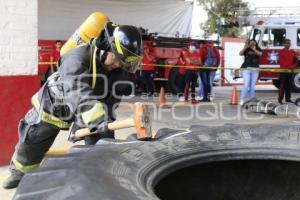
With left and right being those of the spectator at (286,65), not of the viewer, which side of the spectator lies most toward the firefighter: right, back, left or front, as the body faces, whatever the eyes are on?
front

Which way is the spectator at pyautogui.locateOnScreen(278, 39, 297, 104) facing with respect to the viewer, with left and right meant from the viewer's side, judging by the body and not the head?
facing the viewer

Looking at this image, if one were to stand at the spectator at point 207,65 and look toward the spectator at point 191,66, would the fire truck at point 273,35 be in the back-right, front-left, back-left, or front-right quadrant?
back-right

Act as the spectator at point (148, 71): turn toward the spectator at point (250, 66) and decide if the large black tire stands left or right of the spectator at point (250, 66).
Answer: right

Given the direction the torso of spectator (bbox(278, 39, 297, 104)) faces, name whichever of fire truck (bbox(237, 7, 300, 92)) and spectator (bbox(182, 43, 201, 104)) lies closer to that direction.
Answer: the spectator
